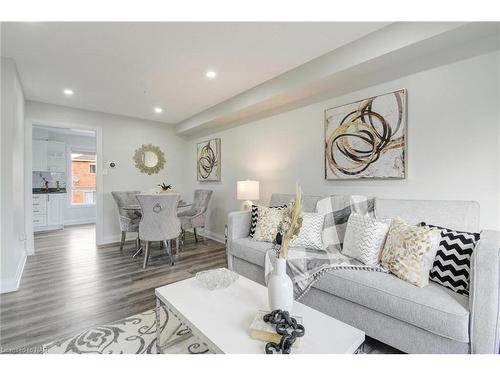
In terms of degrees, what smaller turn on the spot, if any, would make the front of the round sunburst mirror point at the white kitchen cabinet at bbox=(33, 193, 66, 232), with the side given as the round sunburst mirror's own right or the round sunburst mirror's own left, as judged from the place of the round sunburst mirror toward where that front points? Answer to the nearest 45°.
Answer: approximately 135° to the round sunburst mirror's own right

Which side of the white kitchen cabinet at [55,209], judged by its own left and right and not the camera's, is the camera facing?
front

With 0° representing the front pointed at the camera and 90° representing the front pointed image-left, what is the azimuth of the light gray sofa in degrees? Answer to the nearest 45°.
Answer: approximately 45°

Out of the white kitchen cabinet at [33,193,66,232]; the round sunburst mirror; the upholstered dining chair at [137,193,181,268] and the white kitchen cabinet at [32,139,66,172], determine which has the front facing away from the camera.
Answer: the upholstered dining chair

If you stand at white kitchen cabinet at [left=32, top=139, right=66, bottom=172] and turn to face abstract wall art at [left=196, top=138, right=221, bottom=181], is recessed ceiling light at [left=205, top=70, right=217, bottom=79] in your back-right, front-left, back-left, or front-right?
front-right

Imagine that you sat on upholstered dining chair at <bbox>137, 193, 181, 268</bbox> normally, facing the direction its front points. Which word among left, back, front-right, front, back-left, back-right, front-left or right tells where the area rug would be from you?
back

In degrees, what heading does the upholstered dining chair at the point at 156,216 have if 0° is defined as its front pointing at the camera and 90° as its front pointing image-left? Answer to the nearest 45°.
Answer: approximately 180°

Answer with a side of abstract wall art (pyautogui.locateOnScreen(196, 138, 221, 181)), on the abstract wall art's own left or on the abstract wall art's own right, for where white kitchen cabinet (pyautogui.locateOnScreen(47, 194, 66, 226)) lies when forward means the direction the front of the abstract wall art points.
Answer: on the abstract wall art's own right

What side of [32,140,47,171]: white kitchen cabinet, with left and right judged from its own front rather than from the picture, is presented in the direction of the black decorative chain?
front

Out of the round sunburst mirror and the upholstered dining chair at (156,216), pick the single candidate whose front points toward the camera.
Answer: the round sunburst mirror

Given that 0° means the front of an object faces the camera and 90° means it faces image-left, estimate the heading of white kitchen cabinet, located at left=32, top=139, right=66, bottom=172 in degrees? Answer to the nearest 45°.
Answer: approximately 0°

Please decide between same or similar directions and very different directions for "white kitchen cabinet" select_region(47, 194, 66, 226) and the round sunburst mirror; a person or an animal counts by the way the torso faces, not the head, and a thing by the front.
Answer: same or similar directions

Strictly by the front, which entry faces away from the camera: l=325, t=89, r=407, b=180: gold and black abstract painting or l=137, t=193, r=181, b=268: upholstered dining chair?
the upholstered dining chair

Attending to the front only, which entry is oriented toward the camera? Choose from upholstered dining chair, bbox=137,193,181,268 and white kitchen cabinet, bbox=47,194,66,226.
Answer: the white kitchen cabinet

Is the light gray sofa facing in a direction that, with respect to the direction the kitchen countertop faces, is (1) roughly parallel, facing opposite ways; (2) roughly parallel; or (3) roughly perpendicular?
roughly perpendicular

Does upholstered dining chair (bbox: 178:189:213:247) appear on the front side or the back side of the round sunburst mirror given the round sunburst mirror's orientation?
on the front side

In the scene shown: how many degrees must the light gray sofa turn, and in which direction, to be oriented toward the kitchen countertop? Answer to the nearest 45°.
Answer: approximately 45° to its right

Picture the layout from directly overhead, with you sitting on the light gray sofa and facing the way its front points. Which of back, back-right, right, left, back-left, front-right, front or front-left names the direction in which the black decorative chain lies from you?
front

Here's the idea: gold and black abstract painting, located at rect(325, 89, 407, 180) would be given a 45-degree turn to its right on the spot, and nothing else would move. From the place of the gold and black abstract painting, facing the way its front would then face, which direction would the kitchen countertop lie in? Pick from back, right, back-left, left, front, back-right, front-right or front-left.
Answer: front

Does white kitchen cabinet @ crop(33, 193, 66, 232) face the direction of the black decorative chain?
yes

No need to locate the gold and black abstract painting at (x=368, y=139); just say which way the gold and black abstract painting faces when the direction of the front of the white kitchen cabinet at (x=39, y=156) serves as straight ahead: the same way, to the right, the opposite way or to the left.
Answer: to the right

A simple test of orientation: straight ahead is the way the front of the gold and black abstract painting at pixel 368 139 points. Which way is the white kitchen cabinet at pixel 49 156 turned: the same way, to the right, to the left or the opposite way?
to the left

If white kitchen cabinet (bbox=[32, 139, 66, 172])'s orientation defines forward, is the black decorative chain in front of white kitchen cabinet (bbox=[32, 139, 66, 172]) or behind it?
in front
